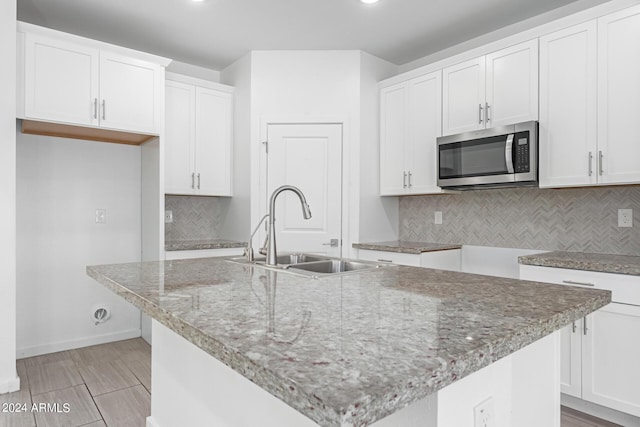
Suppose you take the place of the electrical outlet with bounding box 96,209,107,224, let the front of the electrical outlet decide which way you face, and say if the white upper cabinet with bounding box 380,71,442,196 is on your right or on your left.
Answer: on your left

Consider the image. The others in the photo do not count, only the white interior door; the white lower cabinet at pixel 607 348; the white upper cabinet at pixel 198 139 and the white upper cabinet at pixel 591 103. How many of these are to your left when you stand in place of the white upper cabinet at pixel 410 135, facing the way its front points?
2

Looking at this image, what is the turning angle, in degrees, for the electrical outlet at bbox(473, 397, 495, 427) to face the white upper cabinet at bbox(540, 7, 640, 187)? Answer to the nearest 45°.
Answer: approximately 135° to its left

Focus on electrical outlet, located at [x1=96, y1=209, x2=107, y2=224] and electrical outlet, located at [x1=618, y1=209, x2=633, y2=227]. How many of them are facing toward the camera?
2

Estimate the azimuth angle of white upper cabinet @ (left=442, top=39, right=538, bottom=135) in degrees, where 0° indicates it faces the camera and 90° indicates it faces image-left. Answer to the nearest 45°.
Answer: approximately 45°

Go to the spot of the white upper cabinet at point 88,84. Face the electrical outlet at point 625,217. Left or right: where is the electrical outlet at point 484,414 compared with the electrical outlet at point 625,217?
right

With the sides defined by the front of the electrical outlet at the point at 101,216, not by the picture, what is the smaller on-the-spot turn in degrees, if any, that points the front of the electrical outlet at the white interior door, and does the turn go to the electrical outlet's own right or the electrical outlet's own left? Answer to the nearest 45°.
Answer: approximately 45° to the electrical outlet's own left

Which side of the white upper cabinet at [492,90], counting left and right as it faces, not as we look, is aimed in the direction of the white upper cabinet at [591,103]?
left

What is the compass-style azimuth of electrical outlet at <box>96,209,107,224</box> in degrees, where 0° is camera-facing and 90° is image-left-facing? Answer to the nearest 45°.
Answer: approximately 0°

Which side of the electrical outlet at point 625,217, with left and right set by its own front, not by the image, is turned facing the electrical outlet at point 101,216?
right
